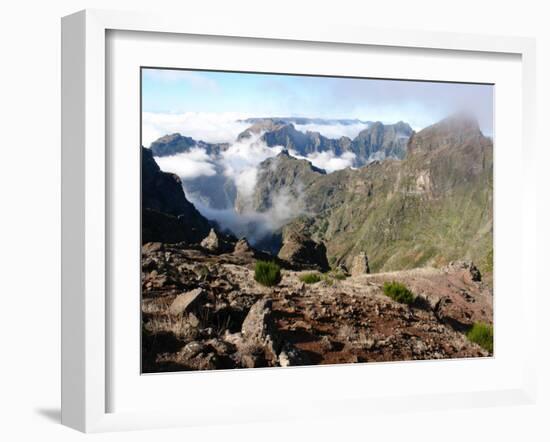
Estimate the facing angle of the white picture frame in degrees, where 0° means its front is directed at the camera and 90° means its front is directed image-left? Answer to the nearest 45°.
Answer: approximately 315°
